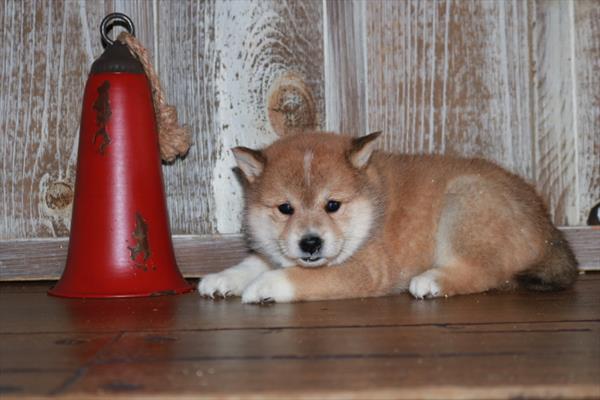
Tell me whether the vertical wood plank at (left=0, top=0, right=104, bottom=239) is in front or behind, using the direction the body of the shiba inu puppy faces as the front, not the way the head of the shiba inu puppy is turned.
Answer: in front

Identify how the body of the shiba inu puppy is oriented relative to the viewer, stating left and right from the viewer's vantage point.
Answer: facing to the left of the viewer

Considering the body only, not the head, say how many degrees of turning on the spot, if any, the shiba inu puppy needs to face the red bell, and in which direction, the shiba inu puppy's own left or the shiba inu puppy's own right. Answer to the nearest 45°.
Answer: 0° — it already faces it
